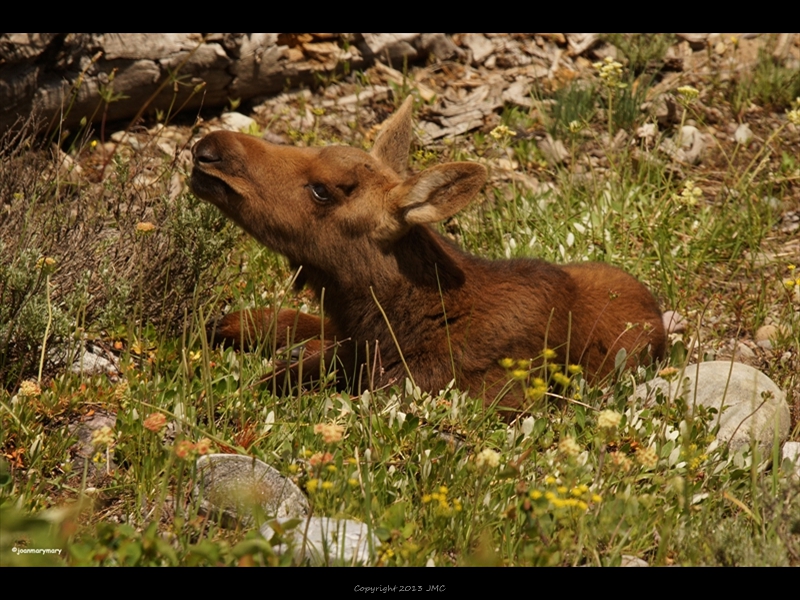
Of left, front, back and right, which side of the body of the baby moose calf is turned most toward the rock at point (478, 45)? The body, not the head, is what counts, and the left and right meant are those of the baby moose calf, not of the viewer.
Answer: right

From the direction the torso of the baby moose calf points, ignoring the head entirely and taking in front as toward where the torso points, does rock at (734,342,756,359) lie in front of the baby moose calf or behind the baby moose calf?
behind

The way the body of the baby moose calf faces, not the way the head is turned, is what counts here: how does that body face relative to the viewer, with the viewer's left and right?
facing to the left of the viewer

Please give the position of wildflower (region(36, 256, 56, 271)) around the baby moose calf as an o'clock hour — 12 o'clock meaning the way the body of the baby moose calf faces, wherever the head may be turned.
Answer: The wildflower is roughly at 11 o'clock from the baby moose calf.

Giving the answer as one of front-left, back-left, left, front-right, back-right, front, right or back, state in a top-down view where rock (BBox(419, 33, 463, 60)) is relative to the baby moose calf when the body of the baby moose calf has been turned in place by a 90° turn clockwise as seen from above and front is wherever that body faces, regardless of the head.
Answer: front

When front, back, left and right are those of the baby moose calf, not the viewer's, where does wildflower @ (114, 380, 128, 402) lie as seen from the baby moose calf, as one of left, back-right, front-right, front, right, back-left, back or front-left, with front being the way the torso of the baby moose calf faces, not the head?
front-left

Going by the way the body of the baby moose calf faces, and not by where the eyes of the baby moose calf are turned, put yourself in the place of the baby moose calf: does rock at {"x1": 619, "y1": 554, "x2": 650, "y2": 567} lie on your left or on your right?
on your left

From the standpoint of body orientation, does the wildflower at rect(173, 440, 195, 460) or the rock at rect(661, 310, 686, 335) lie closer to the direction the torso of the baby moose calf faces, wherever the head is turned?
the wildflower

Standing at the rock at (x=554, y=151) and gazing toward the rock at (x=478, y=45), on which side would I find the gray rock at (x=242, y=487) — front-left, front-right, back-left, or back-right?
back-left

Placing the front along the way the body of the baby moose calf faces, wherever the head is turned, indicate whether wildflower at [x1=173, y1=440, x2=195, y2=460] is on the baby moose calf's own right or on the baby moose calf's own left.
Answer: on the baby moose calf's own left

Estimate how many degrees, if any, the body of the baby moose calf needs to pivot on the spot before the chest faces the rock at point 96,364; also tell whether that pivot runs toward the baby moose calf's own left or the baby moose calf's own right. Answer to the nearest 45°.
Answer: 0° — it already faces it
